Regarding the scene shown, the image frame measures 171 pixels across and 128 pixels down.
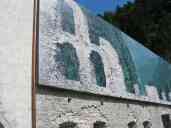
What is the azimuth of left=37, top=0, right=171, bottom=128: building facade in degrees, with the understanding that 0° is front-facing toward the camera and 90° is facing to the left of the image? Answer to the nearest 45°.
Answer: approximately 315°

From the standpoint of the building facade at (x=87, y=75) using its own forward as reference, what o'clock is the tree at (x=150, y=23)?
The tree is roughly at 8 o'clock from the building facade.
